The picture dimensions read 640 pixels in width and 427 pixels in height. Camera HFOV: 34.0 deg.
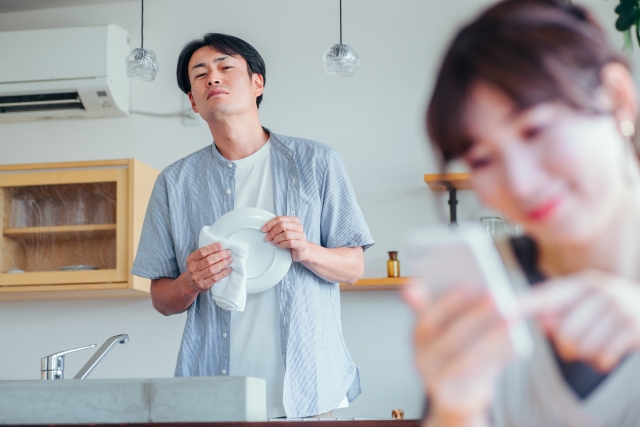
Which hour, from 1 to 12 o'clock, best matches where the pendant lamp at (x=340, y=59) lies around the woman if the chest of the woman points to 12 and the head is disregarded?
The pendant lamp is roughly at 4 o'clock from the woman.

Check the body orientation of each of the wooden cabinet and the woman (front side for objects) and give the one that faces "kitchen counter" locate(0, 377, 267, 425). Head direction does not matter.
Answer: the wooden cabinet

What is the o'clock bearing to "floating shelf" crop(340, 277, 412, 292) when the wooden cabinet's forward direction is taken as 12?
The floating shelf is roughly at 10 o'clock from the wooden cabinet.

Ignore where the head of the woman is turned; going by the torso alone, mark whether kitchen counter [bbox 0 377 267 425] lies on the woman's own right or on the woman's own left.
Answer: on the woman's own right

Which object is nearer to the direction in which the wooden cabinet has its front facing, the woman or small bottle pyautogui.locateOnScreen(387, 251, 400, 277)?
the woman

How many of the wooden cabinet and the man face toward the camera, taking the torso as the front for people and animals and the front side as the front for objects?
2
